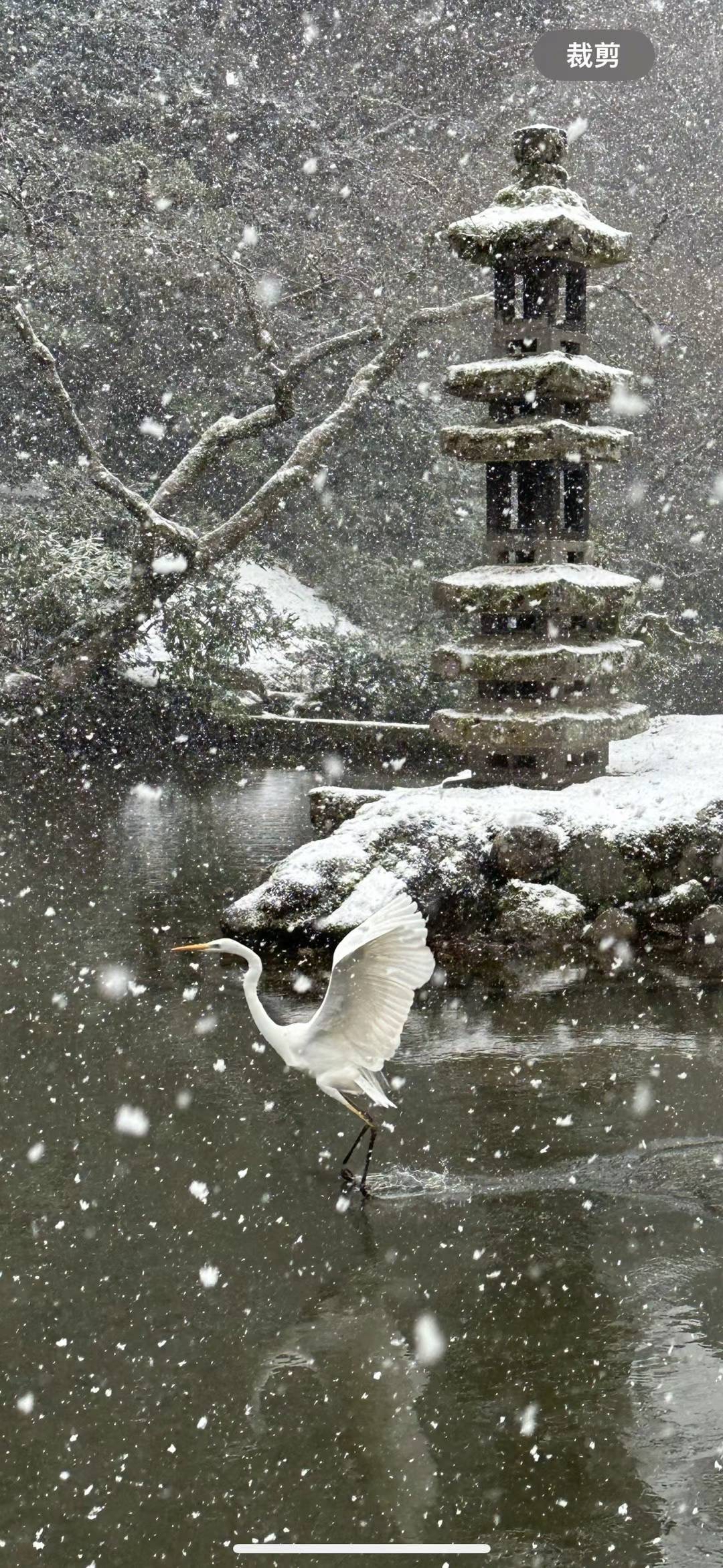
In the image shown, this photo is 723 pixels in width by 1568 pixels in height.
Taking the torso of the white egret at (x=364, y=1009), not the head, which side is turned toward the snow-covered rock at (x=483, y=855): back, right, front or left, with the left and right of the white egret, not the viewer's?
right

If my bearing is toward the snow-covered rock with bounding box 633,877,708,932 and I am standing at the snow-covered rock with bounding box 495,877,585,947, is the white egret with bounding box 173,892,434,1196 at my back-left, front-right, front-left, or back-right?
back-right

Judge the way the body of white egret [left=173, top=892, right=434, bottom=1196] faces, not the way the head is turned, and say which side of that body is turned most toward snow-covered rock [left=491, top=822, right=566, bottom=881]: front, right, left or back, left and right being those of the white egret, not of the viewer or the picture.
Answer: right

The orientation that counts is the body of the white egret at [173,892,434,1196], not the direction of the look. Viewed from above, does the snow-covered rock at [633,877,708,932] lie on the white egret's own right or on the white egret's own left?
on the white egret's own right

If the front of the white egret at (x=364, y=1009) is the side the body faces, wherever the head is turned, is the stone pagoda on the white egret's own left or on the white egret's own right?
on the white egret's own right

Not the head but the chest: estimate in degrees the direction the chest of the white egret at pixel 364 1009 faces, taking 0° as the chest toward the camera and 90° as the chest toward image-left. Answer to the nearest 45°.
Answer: approximately 90°

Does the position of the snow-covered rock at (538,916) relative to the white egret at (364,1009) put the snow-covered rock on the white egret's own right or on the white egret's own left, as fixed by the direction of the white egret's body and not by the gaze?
on the white egret's own right
